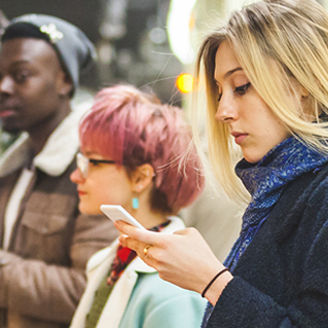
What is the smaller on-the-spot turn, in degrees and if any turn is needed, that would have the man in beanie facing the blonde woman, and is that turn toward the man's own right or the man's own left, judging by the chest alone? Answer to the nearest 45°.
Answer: approximately 45° to the man's own left

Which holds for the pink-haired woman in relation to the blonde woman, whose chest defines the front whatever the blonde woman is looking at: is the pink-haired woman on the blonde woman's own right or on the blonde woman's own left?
on the blonde woman's own right

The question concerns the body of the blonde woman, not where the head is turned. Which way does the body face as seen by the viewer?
to the viewer's left

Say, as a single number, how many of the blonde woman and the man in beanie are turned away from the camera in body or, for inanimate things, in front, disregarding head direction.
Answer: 0
